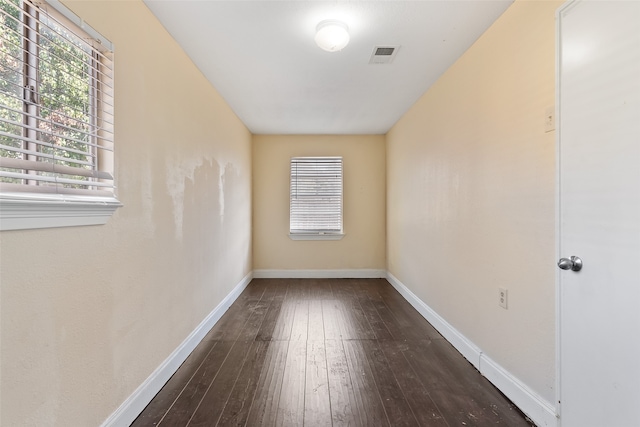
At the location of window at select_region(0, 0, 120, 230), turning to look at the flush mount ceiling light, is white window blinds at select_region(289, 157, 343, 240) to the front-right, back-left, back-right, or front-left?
front-left

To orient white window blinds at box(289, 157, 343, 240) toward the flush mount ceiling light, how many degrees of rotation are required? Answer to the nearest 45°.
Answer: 0° — it already faces it

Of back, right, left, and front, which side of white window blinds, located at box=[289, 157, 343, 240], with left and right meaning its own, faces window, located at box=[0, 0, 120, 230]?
front

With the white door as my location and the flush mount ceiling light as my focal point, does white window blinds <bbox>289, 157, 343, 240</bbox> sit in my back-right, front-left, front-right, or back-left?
front-right

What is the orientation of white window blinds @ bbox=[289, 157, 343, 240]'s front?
toward the camera

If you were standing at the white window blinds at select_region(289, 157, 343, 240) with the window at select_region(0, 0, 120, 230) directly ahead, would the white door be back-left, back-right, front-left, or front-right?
front-left

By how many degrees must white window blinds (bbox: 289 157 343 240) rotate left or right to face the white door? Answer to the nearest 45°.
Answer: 0° — it already faces it

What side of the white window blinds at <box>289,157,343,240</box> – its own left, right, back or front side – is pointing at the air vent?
front
